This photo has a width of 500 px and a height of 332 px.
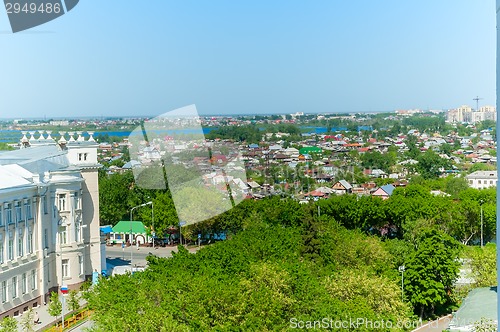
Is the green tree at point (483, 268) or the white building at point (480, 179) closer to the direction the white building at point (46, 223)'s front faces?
the green tree

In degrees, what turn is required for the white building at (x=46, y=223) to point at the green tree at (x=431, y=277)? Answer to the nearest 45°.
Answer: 0° — it already faces it

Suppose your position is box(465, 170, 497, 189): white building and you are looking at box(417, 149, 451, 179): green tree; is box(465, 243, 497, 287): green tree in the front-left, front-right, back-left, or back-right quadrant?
back-left

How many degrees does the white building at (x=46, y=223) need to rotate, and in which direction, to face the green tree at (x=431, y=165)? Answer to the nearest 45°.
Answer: approximately 90° to its left

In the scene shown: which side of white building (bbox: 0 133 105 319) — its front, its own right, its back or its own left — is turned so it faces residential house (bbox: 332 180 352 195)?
left

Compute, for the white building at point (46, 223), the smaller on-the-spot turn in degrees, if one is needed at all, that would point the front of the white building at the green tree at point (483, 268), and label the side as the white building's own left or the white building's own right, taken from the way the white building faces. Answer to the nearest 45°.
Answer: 0° — it already faces it

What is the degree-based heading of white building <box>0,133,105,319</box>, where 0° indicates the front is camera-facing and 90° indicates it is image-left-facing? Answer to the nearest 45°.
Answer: approximately 315°
